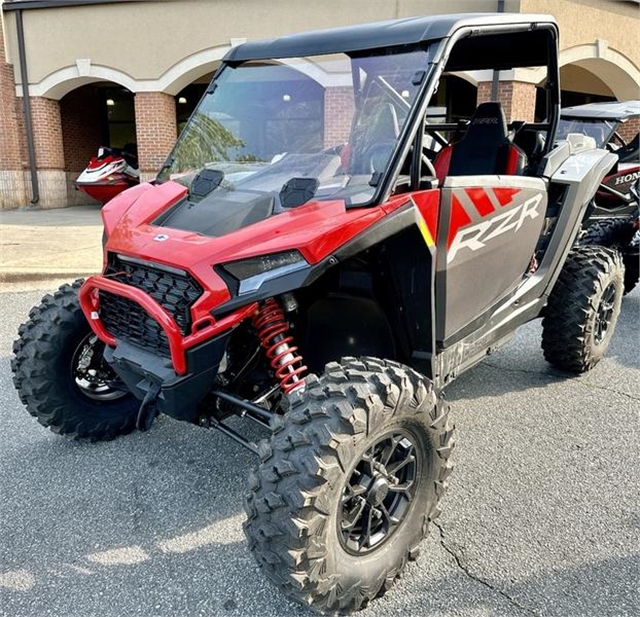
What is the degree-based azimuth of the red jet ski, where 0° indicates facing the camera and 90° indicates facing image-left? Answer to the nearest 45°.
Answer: approximately 45°

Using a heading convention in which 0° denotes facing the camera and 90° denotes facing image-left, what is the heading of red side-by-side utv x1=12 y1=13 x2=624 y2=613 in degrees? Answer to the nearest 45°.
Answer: approximately 45°
